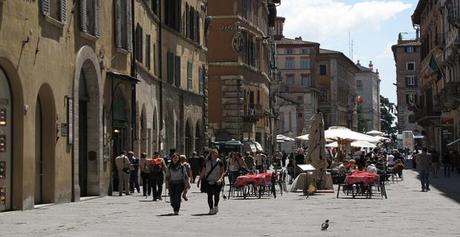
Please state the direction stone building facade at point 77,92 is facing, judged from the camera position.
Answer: facing the viewer and to the right of the viewer

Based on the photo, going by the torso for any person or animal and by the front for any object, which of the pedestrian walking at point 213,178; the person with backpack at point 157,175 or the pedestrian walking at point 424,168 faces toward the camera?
the pedestrian walking at point 213,178

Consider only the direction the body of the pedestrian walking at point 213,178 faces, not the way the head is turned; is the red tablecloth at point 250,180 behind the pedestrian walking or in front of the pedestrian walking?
behind

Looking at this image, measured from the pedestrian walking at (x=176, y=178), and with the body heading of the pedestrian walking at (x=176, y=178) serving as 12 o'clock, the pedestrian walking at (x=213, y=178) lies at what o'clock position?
the pedestrian walking at (x=213, y=178) is roughly at 9 o'clock from the pedestrian walking at (x=176, y=178).

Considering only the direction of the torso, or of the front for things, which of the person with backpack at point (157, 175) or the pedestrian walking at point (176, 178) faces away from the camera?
the person with backpack

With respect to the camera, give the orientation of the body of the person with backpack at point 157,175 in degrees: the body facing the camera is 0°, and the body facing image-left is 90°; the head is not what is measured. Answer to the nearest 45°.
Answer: approximately 180°

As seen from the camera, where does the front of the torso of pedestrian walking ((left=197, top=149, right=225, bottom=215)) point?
toward the camera

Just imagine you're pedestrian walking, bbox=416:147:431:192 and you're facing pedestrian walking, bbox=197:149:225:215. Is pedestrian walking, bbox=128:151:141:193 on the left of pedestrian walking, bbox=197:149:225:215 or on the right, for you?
right

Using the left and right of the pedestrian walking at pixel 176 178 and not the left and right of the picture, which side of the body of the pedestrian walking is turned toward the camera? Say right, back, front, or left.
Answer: front
